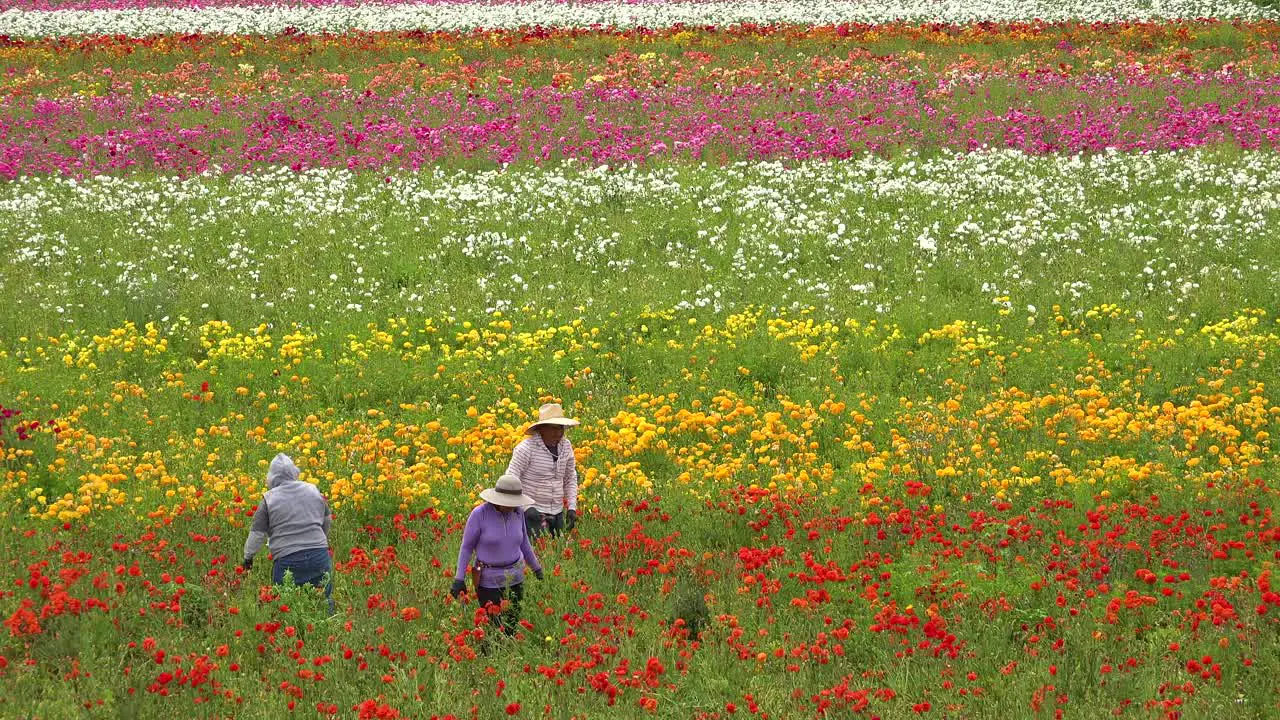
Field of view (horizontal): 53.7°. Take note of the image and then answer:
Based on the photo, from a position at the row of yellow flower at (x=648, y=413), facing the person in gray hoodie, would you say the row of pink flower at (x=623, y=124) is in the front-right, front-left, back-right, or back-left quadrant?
back-right

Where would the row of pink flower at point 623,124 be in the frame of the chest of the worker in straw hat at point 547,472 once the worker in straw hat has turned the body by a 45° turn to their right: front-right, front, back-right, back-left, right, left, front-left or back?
back

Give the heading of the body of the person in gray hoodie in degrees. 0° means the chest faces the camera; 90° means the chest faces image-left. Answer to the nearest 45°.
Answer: approximately 180°

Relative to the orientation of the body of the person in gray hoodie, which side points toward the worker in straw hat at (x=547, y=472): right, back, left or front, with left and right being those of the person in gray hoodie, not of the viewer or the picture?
right

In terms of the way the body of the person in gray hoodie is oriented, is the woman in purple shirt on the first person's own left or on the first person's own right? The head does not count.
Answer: on the first person's own right

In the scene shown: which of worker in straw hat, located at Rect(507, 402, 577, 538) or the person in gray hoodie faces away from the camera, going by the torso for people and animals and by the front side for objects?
the person in gray hoodie

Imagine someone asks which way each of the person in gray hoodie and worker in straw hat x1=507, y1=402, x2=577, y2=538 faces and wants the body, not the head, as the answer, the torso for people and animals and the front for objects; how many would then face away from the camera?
1
